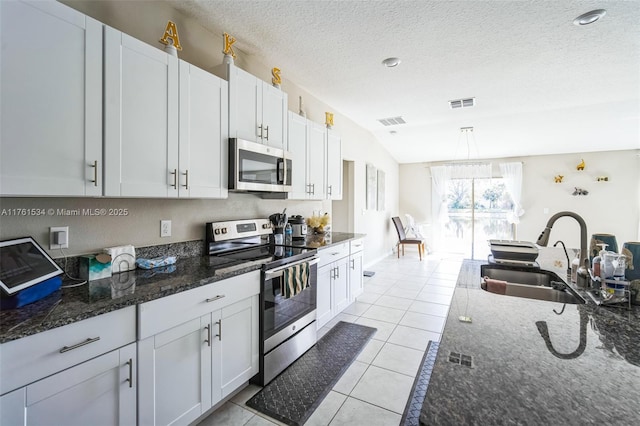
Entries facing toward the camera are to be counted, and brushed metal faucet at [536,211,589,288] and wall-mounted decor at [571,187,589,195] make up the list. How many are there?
1

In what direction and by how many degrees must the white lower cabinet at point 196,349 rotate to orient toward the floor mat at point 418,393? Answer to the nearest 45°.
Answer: approximately 45° to its left

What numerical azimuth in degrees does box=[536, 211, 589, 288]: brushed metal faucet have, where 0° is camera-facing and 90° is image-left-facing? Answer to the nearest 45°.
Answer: approximately 90°

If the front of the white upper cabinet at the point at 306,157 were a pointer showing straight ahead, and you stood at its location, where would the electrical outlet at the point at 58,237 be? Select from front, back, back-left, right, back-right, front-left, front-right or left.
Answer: right

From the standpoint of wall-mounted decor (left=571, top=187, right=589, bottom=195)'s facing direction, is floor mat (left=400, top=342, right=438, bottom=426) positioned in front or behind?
in front

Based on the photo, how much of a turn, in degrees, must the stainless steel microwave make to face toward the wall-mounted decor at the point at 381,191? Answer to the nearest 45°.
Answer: approximately 90° to its left

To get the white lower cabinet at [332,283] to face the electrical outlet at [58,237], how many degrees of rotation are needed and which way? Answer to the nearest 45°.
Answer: approximately 90° to its right

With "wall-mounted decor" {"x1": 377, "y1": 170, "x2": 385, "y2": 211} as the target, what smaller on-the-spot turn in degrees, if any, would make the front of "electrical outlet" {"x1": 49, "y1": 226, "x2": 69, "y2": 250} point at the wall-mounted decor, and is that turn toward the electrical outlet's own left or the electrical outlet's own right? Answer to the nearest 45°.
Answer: approximately 45° to the electrical outlet's own left

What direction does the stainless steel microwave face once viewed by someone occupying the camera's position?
facing the viewer and to the right of the viewer

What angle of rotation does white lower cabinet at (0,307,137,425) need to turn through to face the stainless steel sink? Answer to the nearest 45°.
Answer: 0° — it already faces it

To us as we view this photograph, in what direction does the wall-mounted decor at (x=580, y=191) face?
facing the viewer

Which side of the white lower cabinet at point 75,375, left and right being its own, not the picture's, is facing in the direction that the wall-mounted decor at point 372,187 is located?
left

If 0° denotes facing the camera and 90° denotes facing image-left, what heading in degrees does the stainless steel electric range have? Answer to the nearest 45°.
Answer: approximately 315°
